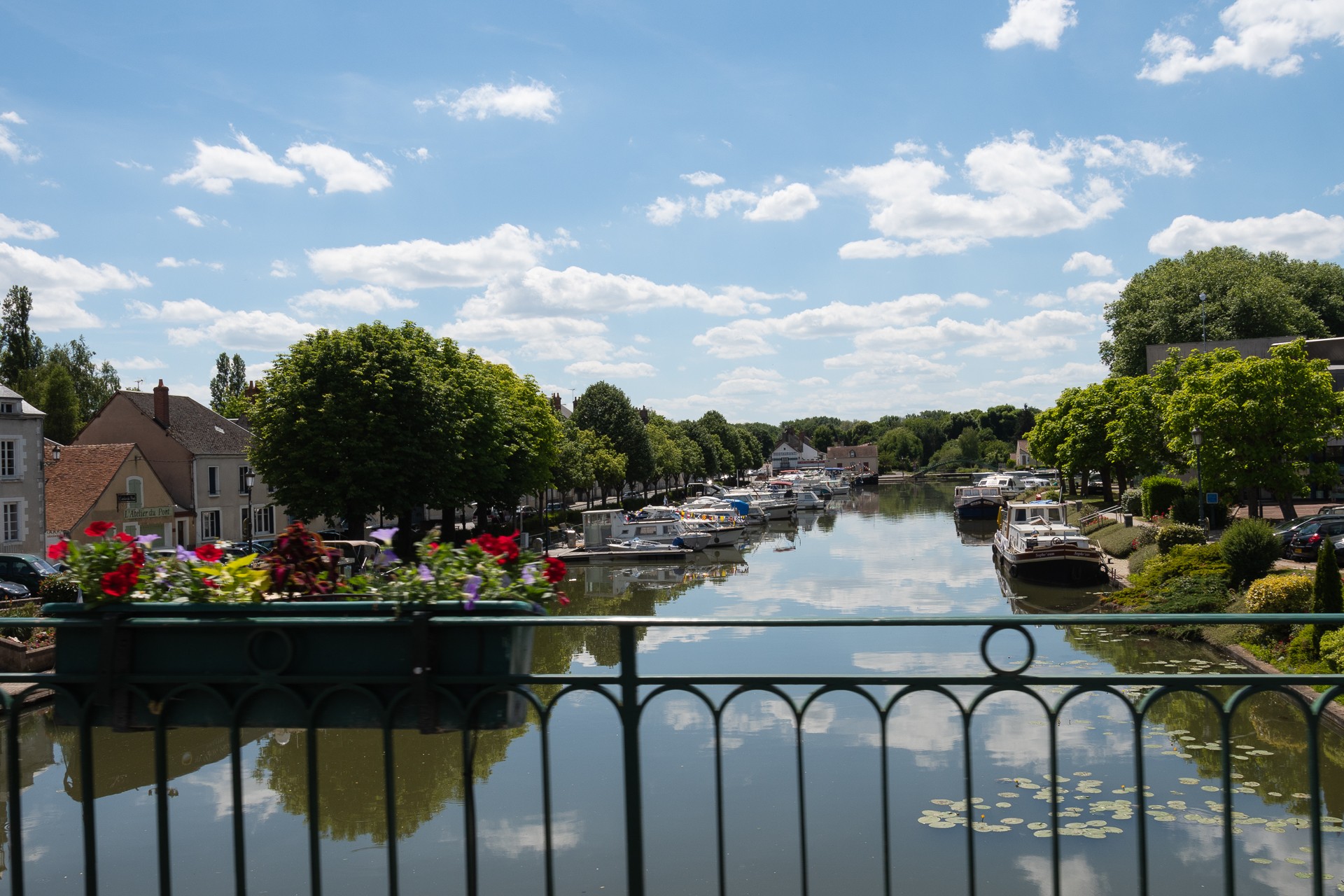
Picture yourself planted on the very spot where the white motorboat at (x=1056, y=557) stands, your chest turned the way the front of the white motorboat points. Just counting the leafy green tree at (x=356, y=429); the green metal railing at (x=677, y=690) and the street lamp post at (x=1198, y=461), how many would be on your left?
1

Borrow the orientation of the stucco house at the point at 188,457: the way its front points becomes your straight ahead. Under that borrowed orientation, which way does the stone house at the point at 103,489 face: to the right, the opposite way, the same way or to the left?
the same way

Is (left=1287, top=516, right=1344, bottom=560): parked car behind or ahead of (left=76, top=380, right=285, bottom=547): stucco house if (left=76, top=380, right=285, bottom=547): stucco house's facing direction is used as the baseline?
ahead

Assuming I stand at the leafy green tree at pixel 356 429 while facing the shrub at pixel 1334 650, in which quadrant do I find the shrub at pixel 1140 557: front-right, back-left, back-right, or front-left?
front-left

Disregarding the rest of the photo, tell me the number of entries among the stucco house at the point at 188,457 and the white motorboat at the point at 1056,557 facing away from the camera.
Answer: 0

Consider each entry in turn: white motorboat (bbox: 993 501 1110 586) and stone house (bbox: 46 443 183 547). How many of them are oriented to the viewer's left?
0

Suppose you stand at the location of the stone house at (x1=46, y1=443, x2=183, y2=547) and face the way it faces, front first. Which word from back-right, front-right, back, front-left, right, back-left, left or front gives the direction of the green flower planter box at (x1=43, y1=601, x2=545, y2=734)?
front-right

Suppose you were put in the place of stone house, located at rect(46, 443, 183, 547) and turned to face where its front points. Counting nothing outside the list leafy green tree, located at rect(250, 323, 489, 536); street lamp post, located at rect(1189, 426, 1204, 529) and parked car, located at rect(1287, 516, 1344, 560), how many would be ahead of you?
3

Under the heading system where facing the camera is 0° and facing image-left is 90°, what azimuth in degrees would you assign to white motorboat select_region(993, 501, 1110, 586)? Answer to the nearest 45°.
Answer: approximately 315°

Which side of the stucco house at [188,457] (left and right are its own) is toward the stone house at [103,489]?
right

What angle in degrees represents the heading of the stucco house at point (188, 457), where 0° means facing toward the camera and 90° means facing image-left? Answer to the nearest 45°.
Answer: approximately 315°

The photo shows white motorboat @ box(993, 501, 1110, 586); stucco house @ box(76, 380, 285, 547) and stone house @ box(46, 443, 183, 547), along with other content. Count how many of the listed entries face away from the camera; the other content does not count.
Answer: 0

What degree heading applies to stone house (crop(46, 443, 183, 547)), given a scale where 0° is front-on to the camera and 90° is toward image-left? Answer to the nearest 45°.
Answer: approximately 315°

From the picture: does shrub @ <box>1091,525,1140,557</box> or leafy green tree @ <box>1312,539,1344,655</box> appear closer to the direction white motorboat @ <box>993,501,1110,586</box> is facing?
the leafy green tree
